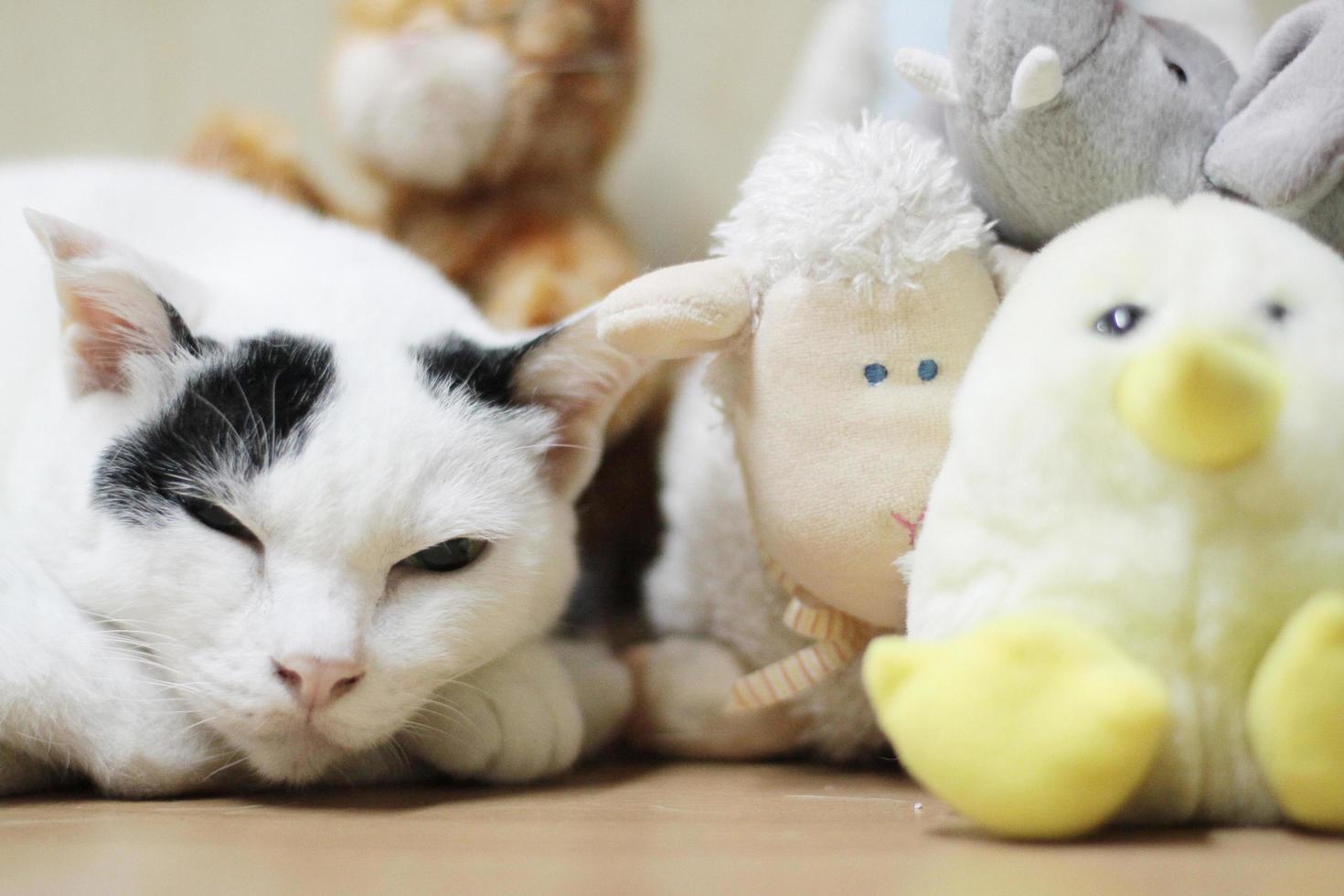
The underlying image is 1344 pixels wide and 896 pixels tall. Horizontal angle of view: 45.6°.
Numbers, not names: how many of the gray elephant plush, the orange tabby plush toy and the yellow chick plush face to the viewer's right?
0

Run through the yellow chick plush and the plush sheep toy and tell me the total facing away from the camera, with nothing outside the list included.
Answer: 0

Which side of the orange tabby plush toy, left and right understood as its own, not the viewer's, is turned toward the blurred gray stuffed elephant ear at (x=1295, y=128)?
left

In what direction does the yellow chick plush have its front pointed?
toward the camera

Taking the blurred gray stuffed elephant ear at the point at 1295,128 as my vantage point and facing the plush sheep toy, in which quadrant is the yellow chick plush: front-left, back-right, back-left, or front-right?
front-left

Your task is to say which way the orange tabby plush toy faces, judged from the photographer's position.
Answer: facing the viewer and to the left of the viewer

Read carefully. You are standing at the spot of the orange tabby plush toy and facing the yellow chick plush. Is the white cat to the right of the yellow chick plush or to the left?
right

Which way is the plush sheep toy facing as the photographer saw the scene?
facing the viewer and to the right of the viewer

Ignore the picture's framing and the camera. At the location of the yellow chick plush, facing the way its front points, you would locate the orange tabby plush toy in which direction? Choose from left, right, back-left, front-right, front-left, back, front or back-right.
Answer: back-right
